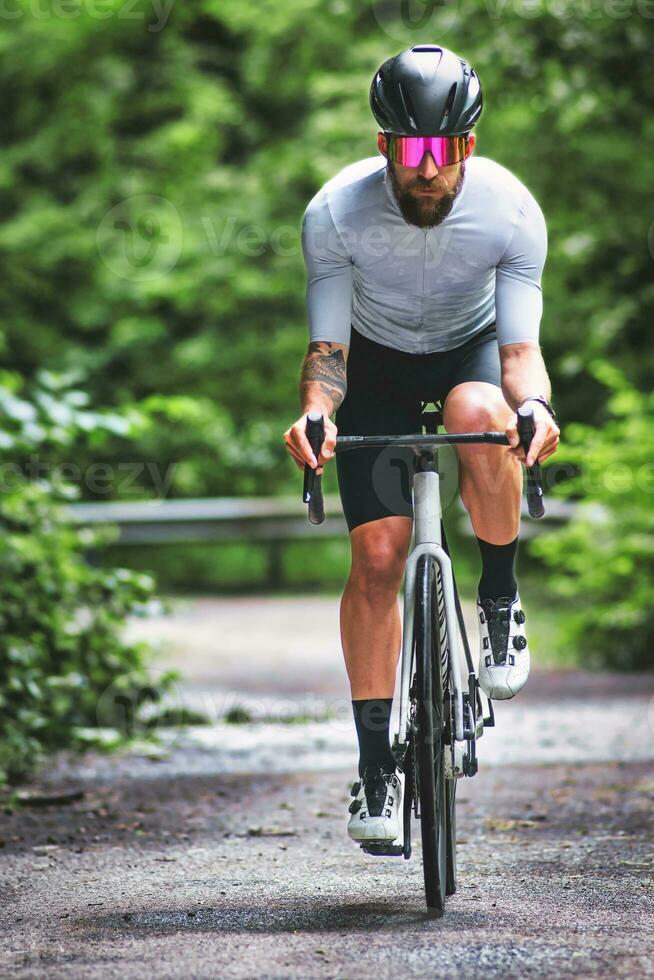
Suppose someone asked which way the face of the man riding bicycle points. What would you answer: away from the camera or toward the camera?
toward the camera

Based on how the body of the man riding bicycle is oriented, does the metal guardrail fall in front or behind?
behind

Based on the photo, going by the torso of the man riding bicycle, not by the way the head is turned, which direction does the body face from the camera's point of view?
toward the camera

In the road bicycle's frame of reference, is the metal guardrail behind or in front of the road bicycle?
behind
